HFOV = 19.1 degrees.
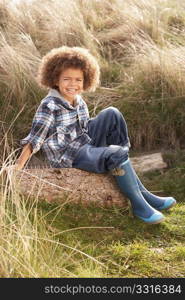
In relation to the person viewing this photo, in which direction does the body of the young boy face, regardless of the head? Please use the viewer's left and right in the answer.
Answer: facing the viewer and to the right of the viewer
